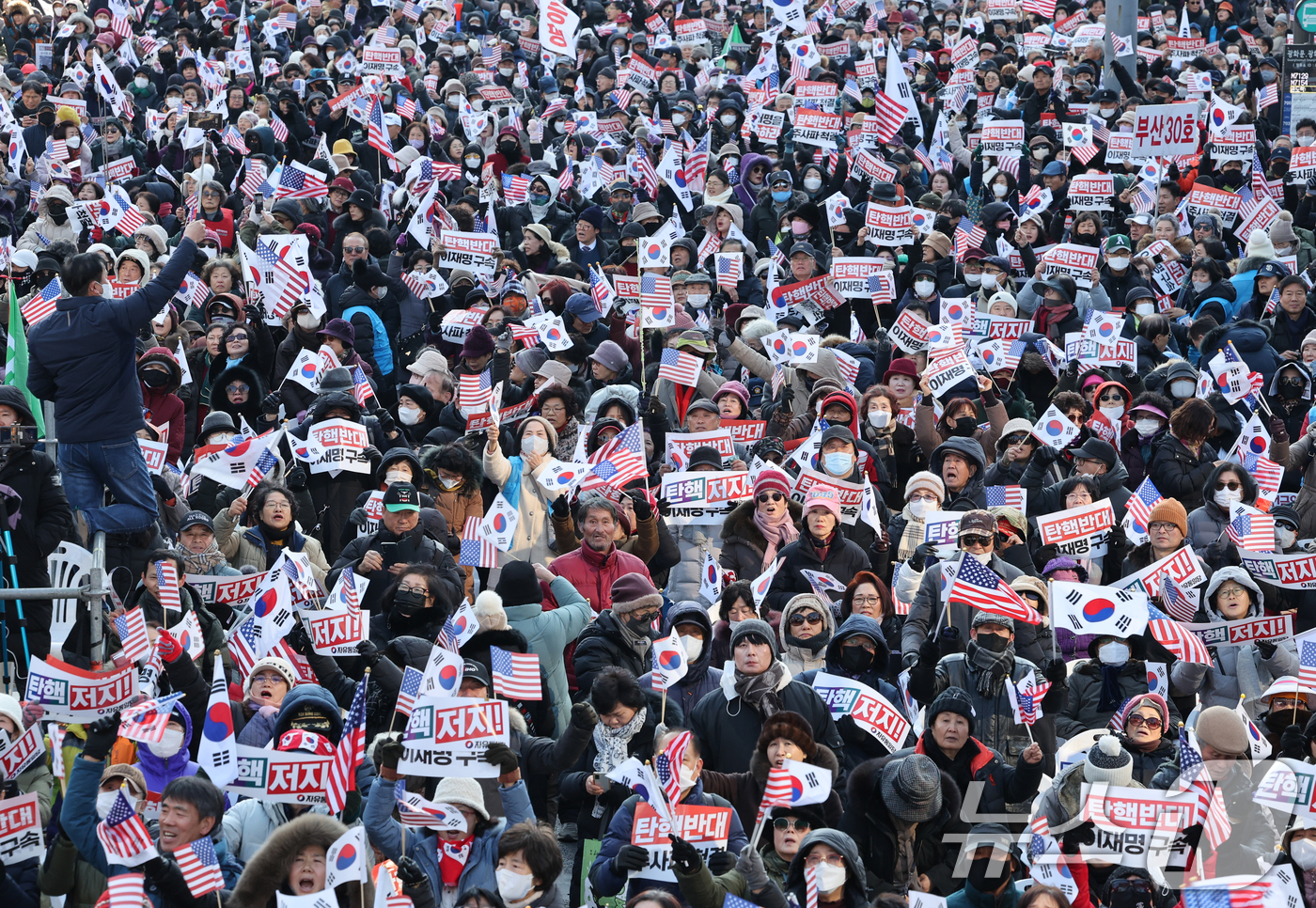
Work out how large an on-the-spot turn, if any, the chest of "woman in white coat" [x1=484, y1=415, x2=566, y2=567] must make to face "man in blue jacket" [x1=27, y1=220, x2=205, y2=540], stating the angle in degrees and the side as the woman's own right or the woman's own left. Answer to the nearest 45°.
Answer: approximately 45° to the woman's own right

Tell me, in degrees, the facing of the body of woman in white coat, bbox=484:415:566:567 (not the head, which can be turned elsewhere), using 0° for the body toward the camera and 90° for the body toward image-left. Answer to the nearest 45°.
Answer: approximately 0°
